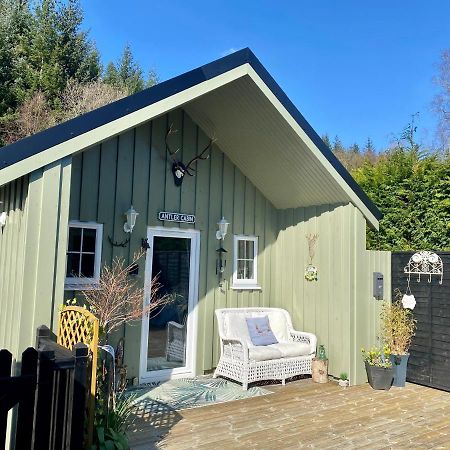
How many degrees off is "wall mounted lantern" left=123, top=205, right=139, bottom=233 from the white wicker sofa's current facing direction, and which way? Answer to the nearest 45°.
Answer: approximately 90° to its right

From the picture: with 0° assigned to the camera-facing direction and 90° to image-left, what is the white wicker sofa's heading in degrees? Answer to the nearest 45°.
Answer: approximately 315°

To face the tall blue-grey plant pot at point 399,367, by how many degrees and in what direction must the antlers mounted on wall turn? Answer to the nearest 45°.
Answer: approximately 45° to its left

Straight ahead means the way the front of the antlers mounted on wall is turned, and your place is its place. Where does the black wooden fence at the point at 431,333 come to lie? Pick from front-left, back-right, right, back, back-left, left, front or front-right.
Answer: front-left

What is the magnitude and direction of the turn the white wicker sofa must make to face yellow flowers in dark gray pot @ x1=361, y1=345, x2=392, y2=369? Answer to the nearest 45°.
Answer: approximately 45° to its left

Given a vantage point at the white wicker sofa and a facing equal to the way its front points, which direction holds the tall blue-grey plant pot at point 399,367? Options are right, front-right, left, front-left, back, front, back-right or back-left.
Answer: front-left

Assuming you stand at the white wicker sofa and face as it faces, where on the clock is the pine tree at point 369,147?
The pine tree is roughly at 8 o'clock from the white wicker sofa.

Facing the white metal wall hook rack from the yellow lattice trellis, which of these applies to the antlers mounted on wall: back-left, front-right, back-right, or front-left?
front-left

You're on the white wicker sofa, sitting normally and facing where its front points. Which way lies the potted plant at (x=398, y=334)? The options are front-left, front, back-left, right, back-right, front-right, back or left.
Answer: front-left

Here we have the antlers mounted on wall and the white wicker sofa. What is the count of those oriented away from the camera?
0

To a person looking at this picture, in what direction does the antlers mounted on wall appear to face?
facing the viewer and to the right of the viewer
